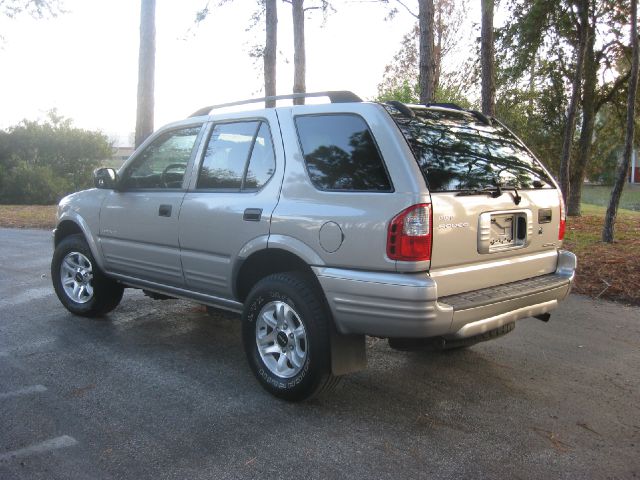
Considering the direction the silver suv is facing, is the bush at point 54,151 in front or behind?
in front

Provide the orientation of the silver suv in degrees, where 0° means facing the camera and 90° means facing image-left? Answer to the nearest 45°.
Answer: approximately 135°
